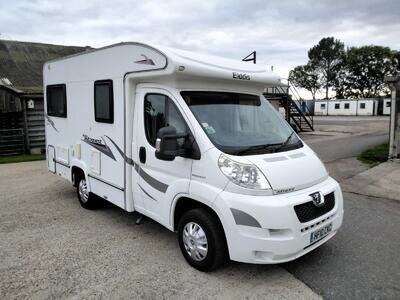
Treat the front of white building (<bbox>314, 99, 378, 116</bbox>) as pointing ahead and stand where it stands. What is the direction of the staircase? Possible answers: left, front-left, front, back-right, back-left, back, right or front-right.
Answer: front

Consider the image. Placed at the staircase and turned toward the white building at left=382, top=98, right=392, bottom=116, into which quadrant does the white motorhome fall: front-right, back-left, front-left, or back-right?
back-right

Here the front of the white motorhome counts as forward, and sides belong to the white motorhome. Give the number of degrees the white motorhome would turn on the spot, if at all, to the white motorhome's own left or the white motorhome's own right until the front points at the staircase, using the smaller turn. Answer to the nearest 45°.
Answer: approximately 135° to the white motorhome's own left

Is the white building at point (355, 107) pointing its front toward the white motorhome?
yes

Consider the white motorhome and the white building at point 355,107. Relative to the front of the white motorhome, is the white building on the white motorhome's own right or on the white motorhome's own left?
on the white motorhome's own left

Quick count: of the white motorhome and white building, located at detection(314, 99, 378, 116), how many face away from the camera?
0

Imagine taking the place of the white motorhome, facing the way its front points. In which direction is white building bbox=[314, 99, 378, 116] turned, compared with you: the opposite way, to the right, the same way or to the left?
to the right

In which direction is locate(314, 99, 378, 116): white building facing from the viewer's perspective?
toward the camera

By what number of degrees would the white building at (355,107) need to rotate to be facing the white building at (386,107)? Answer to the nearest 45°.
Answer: approximately 90° to its left
